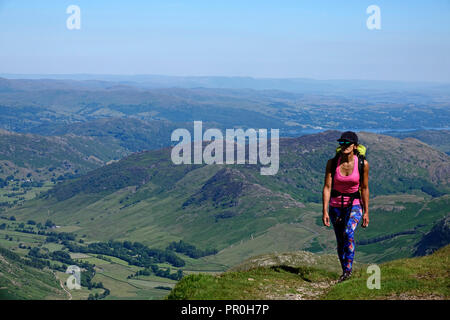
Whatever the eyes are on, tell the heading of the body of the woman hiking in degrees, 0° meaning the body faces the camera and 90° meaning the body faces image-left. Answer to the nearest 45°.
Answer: approximately 0°
